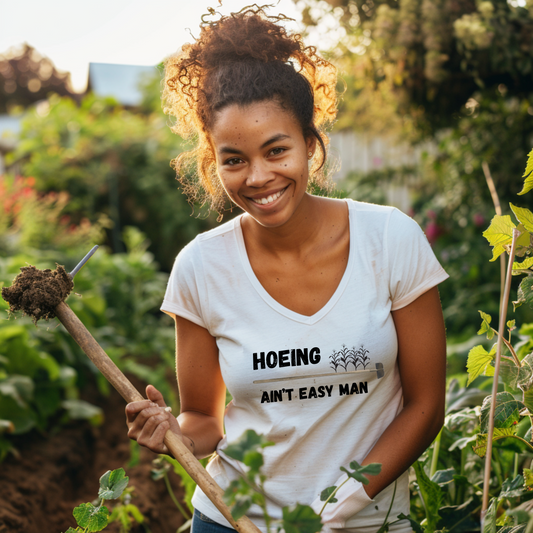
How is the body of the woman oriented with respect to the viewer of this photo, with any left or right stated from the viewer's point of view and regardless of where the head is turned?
facing the viewer

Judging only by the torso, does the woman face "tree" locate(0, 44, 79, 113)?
no

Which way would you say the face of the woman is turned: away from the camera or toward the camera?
toward the camera

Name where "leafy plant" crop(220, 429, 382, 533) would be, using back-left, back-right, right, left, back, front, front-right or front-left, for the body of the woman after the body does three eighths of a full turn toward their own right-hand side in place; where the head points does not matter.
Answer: back-left

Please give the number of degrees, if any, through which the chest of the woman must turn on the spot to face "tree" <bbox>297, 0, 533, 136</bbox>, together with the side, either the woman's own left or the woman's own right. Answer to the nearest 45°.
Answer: approximately 180°
